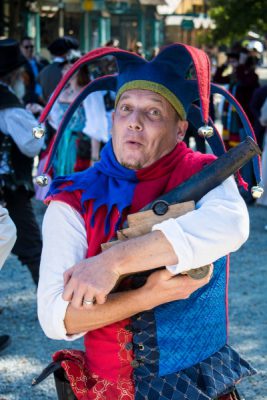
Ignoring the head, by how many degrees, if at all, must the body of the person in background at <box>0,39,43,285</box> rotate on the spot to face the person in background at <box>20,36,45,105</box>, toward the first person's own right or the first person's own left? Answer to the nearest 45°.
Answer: approximately 90° to the first person's own left

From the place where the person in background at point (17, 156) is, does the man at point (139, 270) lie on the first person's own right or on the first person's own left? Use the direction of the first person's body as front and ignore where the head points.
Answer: on the first person's own right

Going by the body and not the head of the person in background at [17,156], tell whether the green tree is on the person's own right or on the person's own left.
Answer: on the person's own left

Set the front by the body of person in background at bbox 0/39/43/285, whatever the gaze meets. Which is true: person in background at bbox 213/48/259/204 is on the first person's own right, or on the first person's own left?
on the first person's own left

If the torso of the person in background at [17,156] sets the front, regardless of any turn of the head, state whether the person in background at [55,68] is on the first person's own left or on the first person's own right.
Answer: on the first person's own left

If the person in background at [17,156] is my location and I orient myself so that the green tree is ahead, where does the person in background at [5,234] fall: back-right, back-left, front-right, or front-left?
back-right

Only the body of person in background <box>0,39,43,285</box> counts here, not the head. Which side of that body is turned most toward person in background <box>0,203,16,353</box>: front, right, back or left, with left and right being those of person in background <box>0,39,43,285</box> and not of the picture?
right

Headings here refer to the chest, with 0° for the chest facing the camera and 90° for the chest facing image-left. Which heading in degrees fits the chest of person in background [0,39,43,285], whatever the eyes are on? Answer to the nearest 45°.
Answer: approximately 270°
